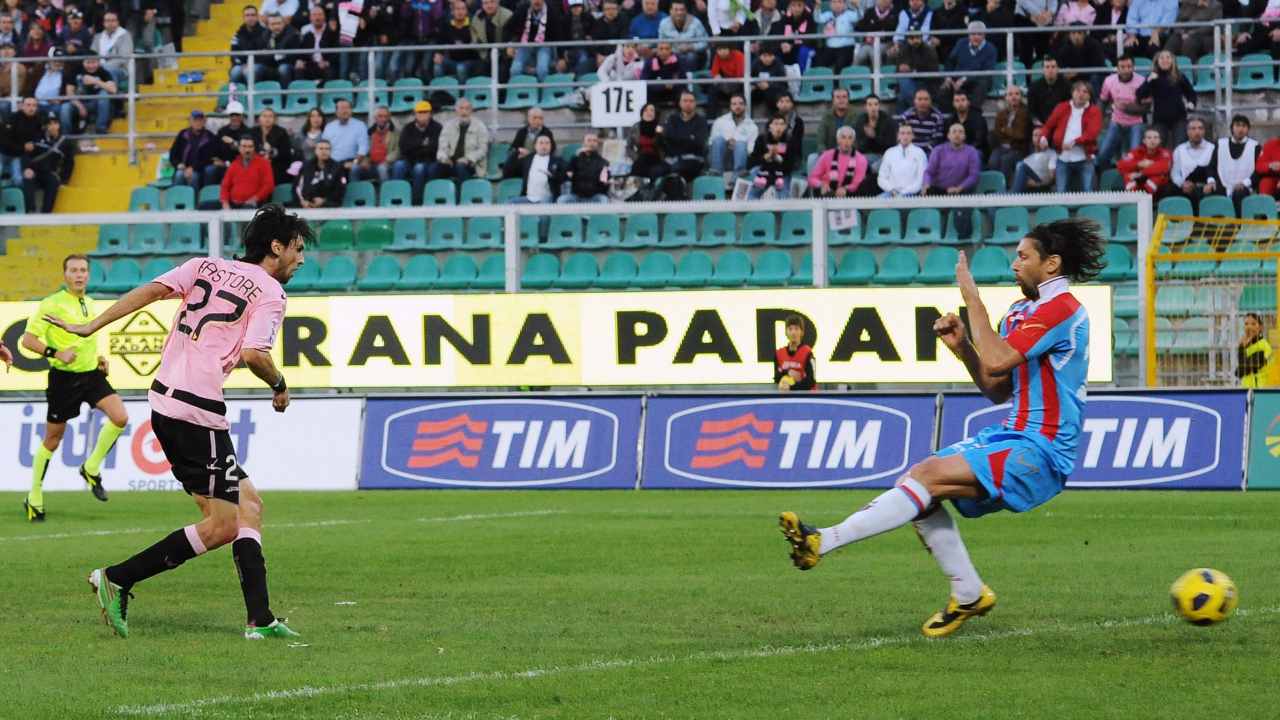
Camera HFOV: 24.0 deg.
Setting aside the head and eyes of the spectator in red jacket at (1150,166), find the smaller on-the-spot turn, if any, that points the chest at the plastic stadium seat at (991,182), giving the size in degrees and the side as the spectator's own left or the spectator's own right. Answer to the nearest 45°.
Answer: approximately 90° to the spectator's own right

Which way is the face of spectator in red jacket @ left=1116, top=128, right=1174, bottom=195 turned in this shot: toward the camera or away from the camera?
toward the camera

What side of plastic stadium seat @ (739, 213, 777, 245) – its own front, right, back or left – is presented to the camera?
front

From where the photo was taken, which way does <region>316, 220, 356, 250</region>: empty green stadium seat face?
toward the camera

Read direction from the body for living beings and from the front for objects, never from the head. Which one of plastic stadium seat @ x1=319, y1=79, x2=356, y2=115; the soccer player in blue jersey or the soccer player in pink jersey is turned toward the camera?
the plastic stadium seat

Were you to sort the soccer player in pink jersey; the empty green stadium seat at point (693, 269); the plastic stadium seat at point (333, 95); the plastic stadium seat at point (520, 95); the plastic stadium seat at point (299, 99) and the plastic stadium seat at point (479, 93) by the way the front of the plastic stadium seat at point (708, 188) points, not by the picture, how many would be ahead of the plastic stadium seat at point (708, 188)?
2

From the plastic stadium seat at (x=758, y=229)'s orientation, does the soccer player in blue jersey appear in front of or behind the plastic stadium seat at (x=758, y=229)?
in front

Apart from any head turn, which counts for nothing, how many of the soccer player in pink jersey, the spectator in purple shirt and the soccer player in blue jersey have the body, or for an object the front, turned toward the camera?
1

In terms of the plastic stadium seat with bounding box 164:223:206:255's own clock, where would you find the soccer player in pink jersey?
The soccer player in pink jersey is roughly at 12 o'clock from the plastic stadium seat.

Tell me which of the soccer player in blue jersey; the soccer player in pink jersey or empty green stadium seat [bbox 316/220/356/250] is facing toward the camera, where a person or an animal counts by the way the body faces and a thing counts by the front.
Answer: the empty green stadium seat

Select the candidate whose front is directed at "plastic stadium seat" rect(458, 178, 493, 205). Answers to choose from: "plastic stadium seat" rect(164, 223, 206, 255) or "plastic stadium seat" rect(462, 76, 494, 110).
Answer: "plastic stadium seat" rect(462, 76, 494, 110)

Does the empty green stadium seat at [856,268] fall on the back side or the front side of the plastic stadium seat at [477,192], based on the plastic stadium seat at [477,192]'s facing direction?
on the front side

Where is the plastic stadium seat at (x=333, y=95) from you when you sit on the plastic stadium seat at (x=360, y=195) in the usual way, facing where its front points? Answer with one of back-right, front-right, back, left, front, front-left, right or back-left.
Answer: back

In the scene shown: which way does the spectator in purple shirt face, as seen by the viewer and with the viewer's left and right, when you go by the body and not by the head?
facing the viewer
